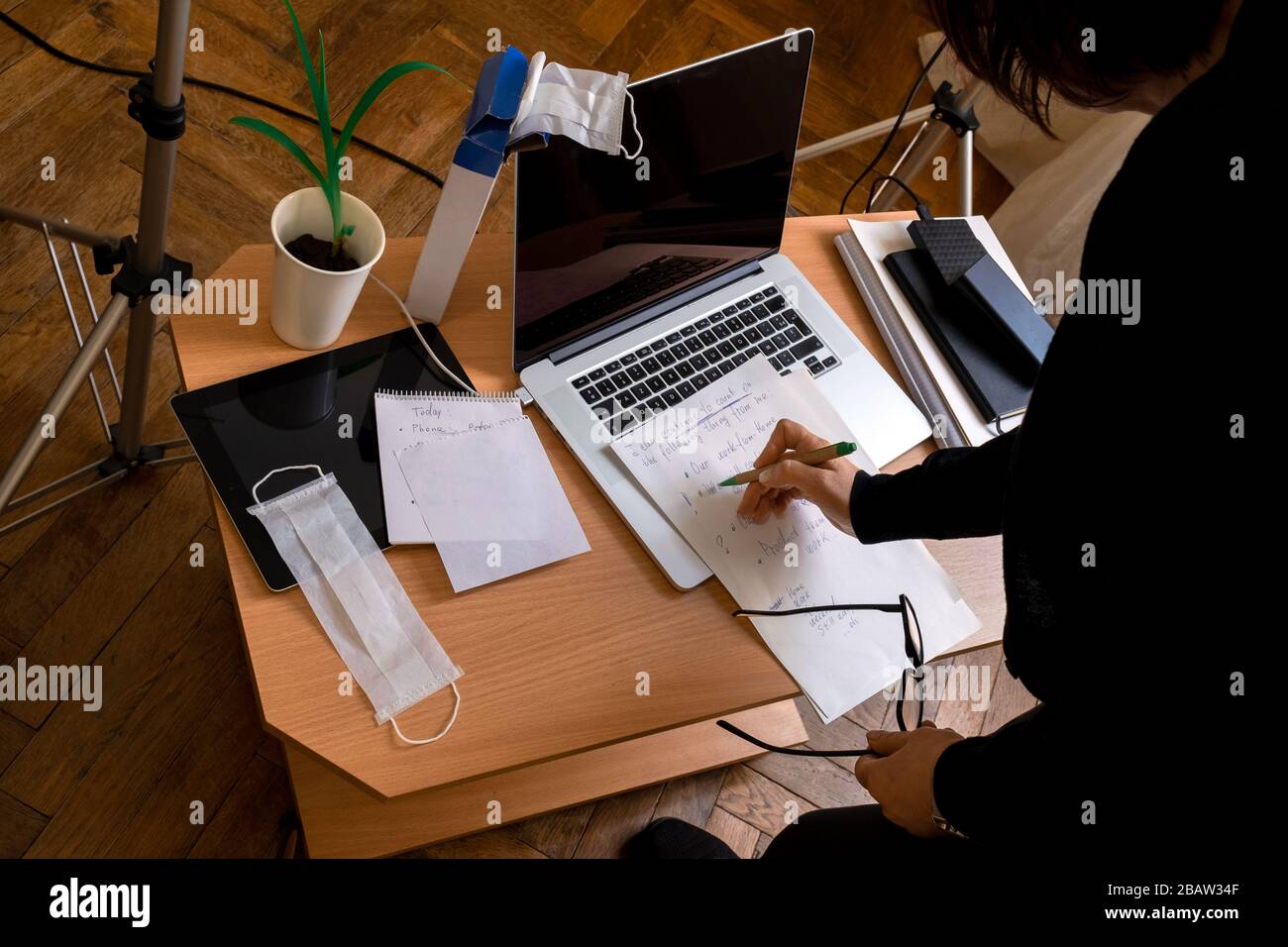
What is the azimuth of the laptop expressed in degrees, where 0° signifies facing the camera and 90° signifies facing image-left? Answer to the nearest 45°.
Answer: approximately 315°
